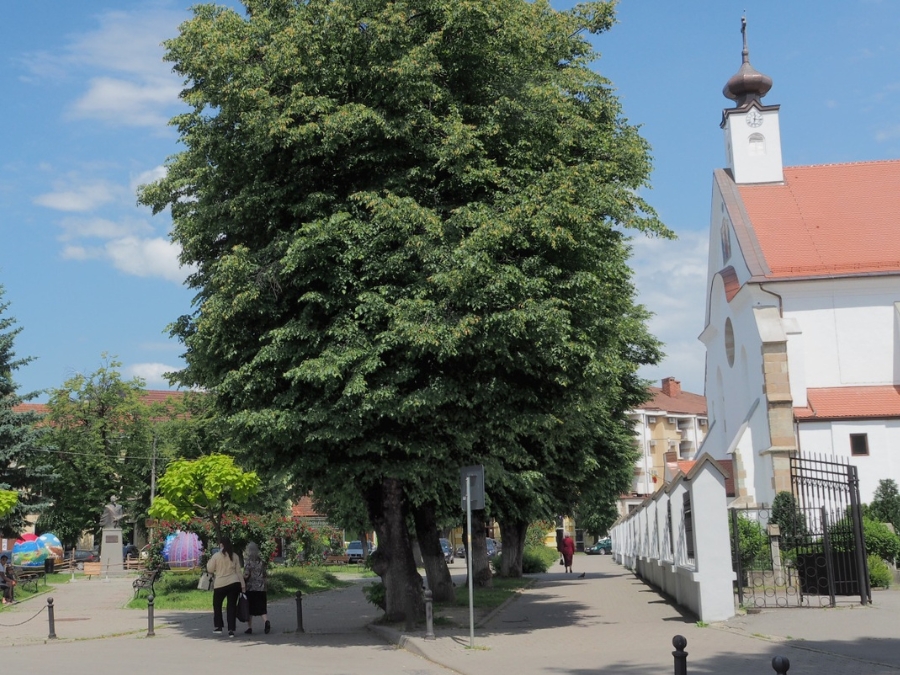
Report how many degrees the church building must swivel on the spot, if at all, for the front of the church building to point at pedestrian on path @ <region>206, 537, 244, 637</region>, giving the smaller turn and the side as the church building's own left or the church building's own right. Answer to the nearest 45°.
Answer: approximately 45° to the church building's own left

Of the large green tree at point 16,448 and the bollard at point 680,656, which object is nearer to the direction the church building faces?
the large green tree

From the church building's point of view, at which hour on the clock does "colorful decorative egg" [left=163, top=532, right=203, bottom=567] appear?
The colorful decorative egg is roughly at 12 o'clock from the church building.

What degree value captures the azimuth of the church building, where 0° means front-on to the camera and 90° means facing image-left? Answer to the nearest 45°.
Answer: approximately 90°

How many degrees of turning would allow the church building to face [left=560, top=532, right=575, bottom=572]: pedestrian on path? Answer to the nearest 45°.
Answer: approximately 45° to its right

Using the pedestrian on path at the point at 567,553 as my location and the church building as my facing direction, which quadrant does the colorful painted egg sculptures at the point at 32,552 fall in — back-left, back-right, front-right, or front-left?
back-right

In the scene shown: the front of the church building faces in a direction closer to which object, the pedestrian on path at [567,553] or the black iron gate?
the pedestrian on path

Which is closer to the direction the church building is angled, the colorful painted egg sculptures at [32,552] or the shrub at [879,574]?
the colorful painted egg sculptures

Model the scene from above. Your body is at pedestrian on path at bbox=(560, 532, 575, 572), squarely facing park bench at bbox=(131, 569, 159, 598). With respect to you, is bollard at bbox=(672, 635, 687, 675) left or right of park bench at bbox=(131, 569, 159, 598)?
left

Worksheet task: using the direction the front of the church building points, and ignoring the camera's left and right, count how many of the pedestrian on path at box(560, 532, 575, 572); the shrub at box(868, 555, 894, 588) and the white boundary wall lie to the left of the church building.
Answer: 2
